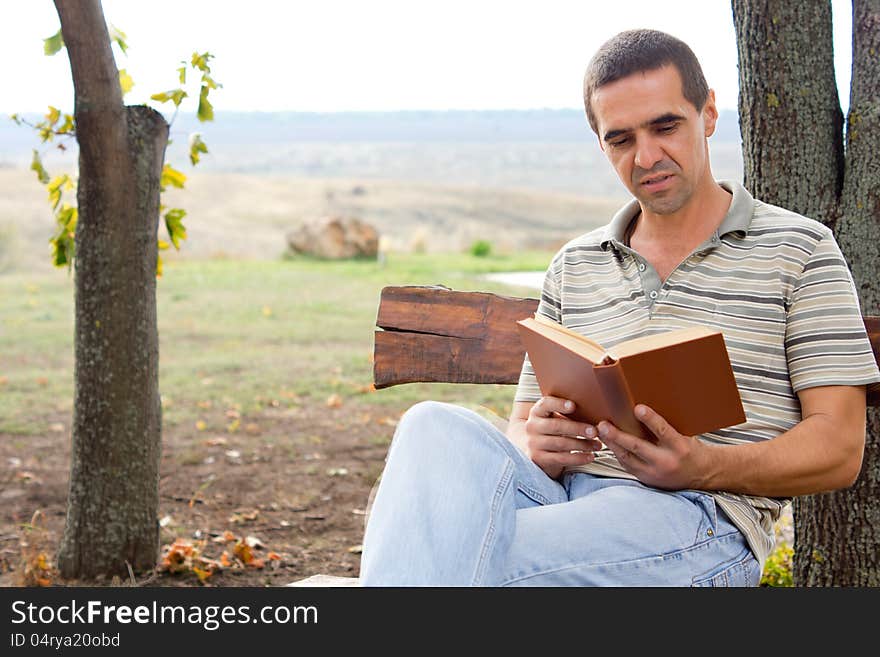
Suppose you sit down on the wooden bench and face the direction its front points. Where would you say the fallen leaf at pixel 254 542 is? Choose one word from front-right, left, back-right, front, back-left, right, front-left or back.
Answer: back-right

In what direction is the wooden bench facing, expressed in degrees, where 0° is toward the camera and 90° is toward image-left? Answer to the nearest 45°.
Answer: approximately 0°

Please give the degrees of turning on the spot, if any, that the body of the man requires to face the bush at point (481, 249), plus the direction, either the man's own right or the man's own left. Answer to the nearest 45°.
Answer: approximately 135° to the man's own right

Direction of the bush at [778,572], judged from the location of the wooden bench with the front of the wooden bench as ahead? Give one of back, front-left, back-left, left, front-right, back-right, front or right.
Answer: back-left

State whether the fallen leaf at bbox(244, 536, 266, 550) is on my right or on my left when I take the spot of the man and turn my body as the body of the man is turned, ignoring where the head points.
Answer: on my right

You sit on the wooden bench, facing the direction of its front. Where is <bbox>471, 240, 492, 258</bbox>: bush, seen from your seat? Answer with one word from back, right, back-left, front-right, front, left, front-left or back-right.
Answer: back

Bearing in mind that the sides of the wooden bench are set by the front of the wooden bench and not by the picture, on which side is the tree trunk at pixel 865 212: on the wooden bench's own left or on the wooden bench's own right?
on the wooden bench's own left

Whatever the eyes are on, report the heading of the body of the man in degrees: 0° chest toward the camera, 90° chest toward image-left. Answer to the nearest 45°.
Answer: approximately 45°

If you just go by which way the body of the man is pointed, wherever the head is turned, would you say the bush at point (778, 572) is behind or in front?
behind
